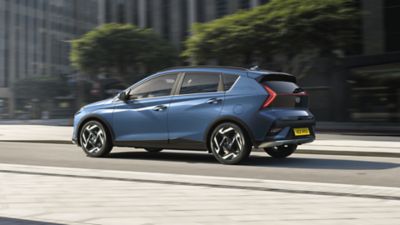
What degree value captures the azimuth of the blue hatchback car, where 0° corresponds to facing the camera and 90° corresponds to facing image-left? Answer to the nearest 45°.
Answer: approximately 135°

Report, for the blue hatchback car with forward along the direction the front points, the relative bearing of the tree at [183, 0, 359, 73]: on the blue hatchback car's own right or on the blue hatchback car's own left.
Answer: on the blue hatchback car's own right

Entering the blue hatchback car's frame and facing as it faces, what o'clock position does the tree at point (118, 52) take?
The tree is roughly at 1 o'clock from the blue hatchback car.
